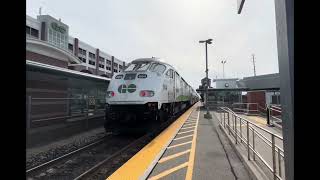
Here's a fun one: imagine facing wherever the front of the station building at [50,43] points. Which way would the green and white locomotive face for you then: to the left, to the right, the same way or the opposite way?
to the right

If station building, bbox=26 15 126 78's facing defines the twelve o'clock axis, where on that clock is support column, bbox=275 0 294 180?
The support column is roughly at 1 o'clock from the station building.

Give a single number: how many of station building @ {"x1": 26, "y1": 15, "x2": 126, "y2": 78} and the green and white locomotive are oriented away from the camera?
0

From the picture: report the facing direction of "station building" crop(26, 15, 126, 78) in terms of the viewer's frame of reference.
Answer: facing the viewer and to the right of the viewer

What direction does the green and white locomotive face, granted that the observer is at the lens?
facing the viewer and to the left of the viewer

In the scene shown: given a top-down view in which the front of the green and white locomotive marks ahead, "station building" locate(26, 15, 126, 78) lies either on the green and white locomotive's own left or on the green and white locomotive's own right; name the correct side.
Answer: on the green and white locomotive's own right

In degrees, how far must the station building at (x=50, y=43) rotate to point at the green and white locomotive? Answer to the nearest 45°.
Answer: approximately 45° to its right
